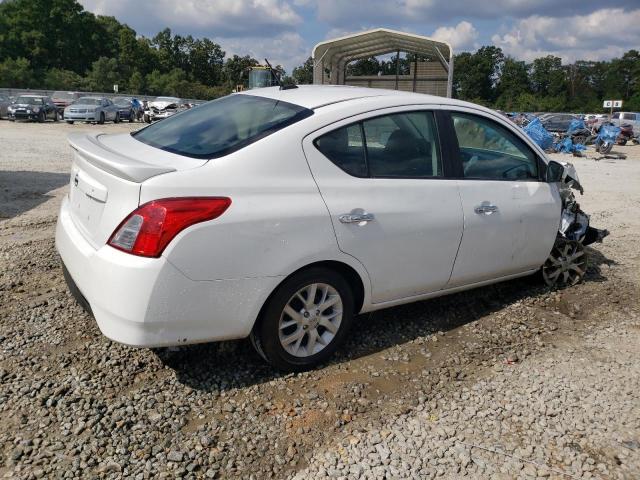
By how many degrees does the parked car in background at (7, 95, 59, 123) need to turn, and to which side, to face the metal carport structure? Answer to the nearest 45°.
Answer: approximately 90° to its left

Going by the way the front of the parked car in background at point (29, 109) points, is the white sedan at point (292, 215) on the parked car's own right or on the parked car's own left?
on the parked car's own left

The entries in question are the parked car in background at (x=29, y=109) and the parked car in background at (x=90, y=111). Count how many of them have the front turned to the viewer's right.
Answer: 0

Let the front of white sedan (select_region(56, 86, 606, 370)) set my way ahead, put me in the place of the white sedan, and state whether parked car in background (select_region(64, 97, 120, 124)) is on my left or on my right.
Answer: on my left

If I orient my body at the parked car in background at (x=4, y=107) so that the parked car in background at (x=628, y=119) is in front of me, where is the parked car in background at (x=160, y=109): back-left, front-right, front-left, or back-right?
front-left

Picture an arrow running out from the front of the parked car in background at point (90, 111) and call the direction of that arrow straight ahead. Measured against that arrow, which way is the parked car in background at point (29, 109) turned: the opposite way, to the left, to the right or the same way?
the same way

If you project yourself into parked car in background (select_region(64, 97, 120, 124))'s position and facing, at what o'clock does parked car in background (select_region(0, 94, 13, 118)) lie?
parked car in background (select_region(0, 94, 13, 118)) is roughly at 2 o'clock from parked car in background (select_region(64, 97, 120, 124)).

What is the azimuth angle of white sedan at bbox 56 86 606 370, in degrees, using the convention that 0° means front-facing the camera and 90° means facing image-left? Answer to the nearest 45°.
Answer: approximately 225°

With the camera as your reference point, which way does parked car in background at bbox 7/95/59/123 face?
facing the viewer and to the left of the viewer

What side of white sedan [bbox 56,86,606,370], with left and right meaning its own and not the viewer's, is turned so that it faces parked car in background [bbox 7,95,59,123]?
left
